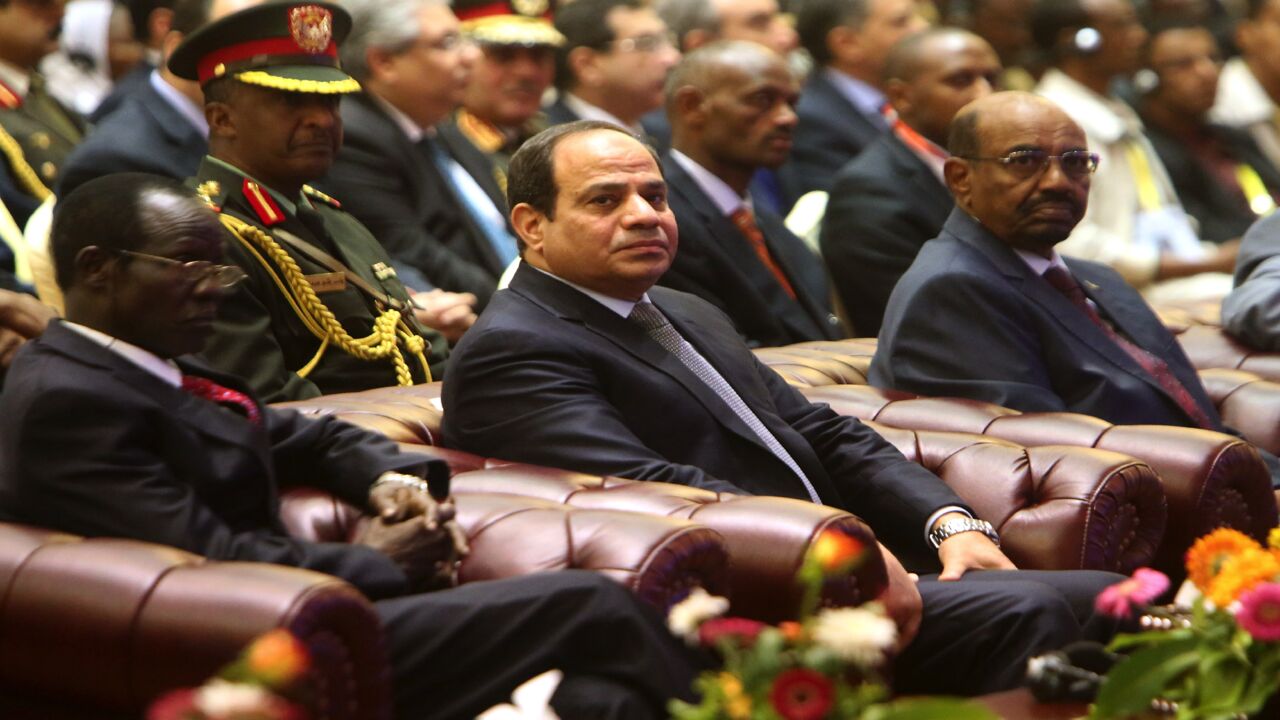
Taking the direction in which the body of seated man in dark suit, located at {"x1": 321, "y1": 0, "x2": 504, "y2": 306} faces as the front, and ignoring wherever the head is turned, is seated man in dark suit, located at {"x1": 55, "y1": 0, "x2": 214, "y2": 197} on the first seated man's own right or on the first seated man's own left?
on the first seated man's own right

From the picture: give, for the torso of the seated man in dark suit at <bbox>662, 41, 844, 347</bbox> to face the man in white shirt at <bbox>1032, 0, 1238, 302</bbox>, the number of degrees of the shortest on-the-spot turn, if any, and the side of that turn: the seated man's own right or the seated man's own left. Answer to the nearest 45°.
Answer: approximately 90° to the seated man's own left

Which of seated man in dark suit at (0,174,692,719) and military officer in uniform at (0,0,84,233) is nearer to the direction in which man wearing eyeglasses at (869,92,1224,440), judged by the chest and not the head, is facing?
the seated man in dark suit

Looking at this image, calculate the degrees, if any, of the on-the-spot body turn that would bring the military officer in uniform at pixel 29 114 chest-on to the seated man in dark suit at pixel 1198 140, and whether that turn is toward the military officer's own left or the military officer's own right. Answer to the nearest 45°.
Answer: approximately 45° to the military officer's own left

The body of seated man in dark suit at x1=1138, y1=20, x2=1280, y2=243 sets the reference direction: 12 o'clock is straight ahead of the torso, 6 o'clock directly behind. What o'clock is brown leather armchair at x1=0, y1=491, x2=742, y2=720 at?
The brown leather armchair is roughly at 2 o'clock from the seated man in dark suit.

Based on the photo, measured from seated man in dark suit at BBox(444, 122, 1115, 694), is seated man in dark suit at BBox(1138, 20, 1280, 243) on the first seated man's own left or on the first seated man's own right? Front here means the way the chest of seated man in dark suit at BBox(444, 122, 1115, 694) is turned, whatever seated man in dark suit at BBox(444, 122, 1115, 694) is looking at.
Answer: on the first seated man's own left

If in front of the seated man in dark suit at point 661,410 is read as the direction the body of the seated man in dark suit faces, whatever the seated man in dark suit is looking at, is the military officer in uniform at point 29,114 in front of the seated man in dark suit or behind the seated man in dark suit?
behind

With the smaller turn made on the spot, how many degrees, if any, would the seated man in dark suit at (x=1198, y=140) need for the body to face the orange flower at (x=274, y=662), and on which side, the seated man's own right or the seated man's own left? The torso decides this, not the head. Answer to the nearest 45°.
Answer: approximately 45° to the seated man's own right

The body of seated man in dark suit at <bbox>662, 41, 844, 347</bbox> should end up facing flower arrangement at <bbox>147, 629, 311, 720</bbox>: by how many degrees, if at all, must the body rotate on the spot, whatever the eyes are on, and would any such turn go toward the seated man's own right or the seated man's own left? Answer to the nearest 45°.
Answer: approximately 45° to the seated man's own right
